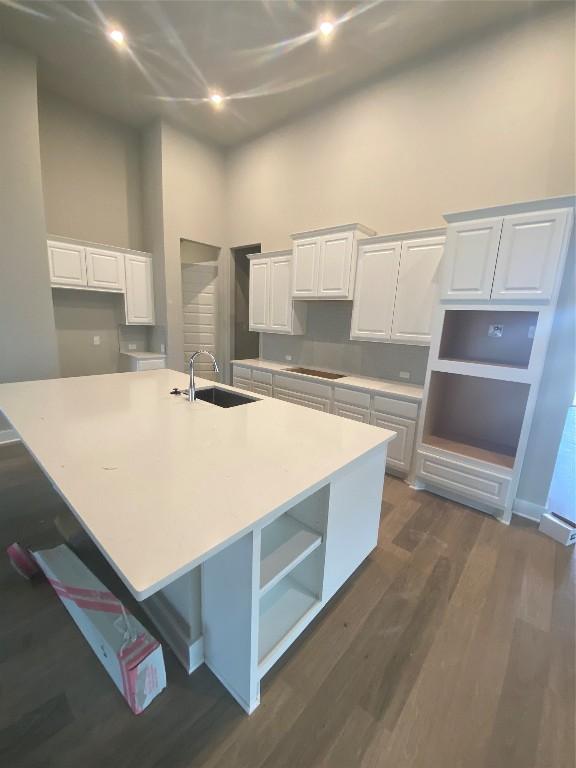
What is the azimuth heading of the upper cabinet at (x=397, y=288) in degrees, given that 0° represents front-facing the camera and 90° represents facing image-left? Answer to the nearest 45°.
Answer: approximately 45°

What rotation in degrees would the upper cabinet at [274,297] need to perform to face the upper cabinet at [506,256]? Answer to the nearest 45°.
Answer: approximately 90° to its left

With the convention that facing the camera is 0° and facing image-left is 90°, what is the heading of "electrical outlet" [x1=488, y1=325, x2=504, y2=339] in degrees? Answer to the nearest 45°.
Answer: approximately 0°

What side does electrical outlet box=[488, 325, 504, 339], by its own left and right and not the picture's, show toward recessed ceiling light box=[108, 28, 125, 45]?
right

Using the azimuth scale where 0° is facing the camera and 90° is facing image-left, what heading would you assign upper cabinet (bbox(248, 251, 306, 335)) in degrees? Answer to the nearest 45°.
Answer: approximately 45°

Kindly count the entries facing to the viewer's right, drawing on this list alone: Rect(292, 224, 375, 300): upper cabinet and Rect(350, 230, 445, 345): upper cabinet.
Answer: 0

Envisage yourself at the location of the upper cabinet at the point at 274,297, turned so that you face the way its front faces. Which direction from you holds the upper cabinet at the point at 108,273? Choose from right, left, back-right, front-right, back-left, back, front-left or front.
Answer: front-right

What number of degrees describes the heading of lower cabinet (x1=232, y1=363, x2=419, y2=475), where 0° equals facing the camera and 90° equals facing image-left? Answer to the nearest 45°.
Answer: approximately 45°

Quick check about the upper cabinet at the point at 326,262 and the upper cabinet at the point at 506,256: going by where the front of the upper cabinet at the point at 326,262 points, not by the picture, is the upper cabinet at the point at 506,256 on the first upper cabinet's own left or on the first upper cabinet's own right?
on the first upper cabinet's own left

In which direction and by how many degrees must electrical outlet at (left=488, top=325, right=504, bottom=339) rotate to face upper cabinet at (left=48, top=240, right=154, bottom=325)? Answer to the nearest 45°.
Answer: approximately 90° to its right
